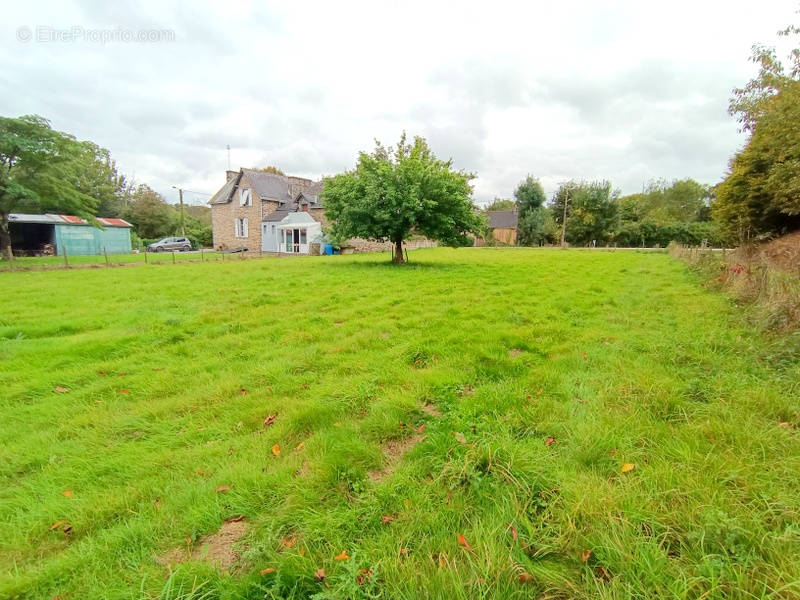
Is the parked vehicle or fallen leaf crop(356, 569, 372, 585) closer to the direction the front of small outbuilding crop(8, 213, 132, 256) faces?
the fallen leaf

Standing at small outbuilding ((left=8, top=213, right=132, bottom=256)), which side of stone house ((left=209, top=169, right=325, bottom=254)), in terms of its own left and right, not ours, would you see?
right

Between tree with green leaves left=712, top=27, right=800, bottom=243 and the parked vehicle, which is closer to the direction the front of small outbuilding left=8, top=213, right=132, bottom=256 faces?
the tree with green leaves

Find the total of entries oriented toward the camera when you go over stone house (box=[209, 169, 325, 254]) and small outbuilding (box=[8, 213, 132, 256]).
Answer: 2

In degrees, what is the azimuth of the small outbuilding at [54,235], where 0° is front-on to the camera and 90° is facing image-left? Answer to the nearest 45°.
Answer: approximately 0°

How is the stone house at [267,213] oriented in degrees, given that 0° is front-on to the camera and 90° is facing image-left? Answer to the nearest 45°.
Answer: approximately 0°

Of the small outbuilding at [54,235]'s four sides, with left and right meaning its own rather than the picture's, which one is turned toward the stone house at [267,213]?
left

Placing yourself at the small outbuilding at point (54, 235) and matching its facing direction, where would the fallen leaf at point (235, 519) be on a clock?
The fallen leaf is roughly at 12 o'clock from the small outbuilding.
